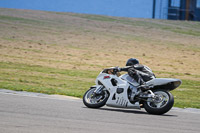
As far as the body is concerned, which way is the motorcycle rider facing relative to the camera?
to the viewer's left
